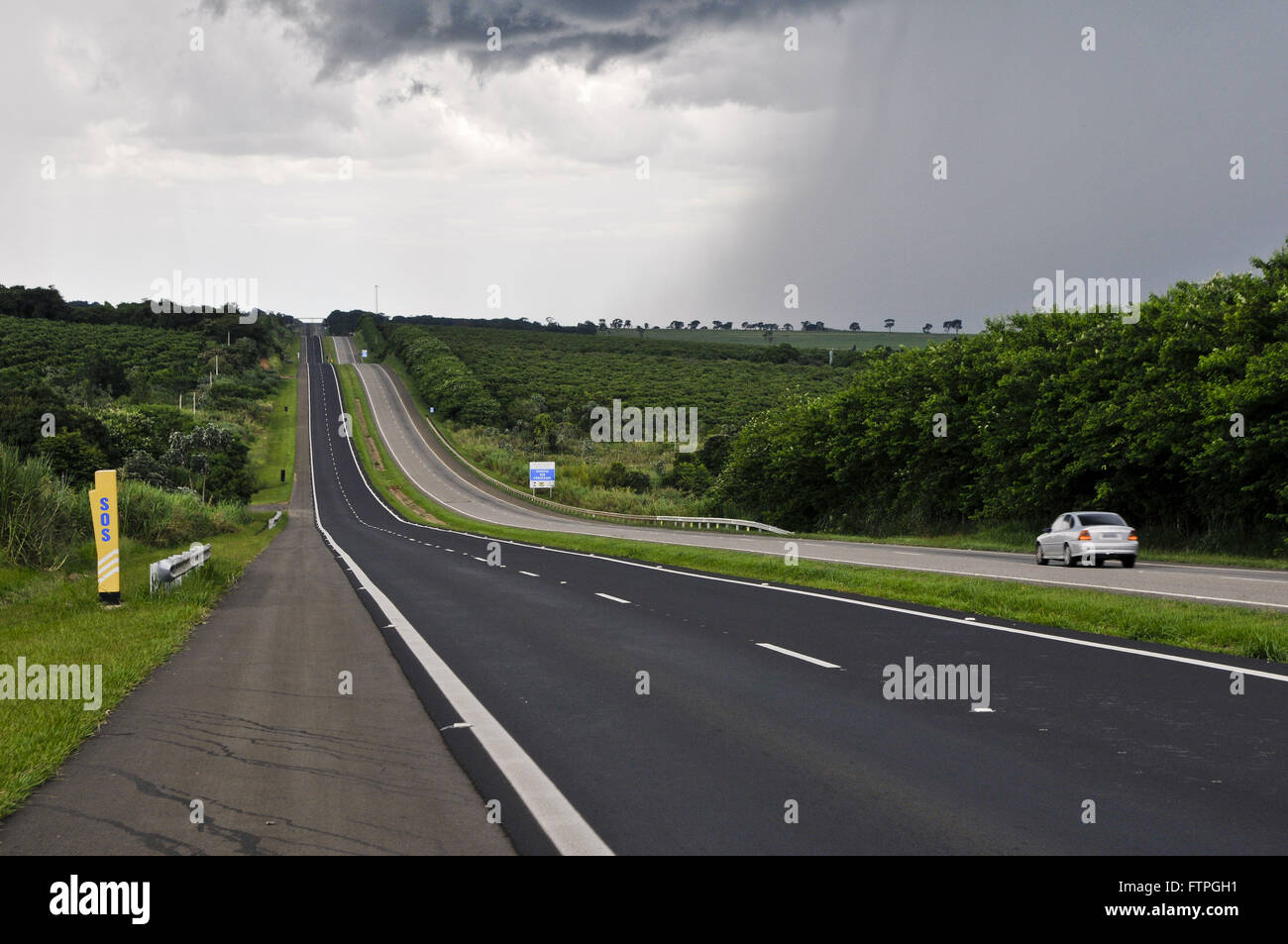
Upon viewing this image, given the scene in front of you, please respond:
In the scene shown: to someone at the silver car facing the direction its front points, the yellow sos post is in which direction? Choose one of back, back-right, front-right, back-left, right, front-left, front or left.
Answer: left

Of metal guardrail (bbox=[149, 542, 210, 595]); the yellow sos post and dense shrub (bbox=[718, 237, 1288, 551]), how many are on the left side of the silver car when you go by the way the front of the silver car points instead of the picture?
2

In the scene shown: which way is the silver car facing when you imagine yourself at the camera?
facing away from the viewer and to the left of the viewer

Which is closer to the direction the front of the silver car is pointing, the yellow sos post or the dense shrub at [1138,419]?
the dense shrub

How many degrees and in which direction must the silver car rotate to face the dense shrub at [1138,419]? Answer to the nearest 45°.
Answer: approximately 45° to its right
